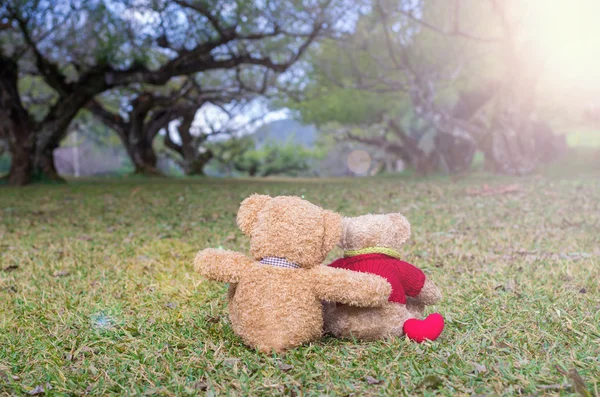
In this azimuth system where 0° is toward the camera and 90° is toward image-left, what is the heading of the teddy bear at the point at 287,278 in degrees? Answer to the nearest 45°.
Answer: approximately 180°

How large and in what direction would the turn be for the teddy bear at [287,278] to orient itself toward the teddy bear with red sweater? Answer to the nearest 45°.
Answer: approximately 90° to its right

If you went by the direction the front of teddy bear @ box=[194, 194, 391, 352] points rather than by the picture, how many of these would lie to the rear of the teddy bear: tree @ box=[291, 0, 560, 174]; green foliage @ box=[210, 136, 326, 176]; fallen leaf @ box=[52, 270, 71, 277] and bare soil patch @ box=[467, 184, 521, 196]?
0

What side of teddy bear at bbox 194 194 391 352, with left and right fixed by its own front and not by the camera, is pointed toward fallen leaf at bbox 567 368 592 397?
right

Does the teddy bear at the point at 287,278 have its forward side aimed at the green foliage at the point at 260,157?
yes

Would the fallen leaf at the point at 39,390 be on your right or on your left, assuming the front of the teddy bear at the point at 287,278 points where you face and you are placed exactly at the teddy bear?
on your left

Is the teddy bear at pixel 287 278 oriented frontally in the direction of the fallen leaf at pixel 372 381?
no

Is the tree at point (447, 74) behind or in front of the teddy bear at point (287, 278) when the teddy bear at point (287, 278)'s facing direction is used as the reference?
in front

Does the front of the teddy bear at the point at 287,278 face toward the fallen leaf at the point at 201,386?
no

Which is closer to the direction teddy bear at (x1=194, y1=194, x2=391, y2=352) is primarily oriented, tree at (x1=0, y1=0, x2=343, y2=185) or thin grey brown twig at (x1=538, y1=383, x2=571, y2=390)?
the tree

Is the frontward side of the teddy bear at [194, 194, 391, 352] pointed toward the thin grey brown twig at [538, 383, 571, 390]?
no

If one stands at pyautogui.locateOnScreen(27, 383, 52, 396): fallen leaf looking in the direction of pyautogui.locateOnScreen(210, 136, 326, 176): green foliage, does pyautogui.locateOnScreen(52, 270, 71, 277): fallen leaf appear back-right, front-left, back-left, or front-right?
front-left

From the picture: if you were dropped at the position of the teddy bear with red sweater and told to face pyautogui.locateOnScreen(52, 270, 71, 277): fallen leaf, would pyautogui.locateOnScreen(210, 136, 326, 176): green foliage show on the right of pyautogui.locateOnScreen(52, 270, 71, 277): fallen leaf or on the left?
right

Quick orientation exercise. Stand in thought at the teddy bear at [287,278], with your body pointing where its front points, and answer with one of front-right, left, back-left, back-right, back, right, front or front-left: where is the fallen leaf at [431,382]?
back-right

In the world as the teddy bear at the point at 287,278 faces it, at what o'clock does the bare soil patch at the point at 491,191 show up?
The bare soil patch is roughly at 1 o'clock from the teddy bear.

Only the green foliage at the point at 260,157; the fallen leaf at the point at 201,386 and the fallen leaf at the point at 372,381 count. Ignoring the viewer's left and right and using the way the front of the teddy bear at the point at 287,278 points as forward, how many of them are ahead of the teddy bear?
1

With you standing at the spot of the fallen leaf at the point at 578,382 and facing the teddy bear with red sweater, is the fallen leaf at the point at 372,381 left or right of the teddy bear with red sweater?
left

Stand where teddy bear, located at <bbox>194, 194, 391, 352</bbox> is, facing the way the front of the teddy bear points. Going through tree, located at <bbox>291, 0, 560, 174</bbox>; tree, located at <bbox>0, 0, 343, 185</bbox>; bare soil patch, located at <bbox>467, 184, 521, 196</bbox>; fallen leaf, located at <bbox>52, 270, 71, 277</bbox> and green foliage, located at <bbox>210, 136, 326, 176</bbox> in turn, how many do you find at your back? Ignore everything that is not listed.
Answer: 0
